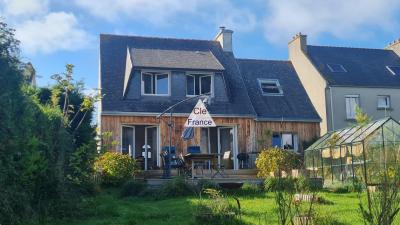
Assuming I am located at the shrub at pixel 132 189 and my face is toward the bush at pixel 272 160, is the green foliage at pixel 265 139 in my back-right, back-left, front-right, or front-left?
front-left

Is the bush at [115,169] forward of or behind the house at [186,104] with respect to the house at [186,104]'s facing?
forward

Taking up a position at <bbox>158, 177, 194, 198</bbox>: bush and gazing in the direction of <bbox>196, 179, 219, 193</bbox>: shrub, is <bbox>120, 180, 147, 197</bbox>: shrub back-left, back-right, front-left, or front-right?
back-left

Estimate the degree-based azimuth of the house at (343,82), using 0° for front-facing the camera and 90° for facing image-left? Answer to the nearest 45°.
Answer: approximately 0°

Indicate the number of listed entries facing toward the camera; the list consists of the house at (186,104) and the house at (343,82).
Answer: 2

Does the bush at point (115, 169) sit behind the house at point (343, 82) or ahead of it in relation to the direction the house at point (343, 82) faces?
ahead

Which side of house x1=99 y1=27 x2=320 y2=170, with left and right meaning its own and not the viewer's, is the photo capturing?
front

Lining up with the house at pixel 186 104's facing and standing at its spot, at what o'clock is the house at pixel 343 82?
the house at pixel 343 82 is roughly at 8 o'clock from the house at pixel 186 104.

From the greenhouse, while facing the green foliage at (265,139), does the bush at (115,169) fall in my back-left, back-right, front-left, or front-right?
front-left

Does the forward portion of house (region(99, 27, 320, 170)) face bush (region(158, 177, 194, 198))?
yes

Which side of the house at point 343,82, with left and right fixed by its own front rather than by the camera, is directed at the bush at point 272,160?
front

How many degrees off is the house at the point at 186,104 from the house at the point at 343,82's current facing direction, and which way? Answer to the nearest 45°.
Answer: approximately 45° to its right

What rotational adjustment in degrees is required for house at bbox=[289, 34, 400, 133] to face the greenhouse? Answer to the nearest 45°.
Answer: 0° — it already faces it

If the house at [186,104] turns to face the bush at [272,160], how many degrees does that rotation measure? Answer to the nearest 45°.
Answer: approximately 45° to its left
